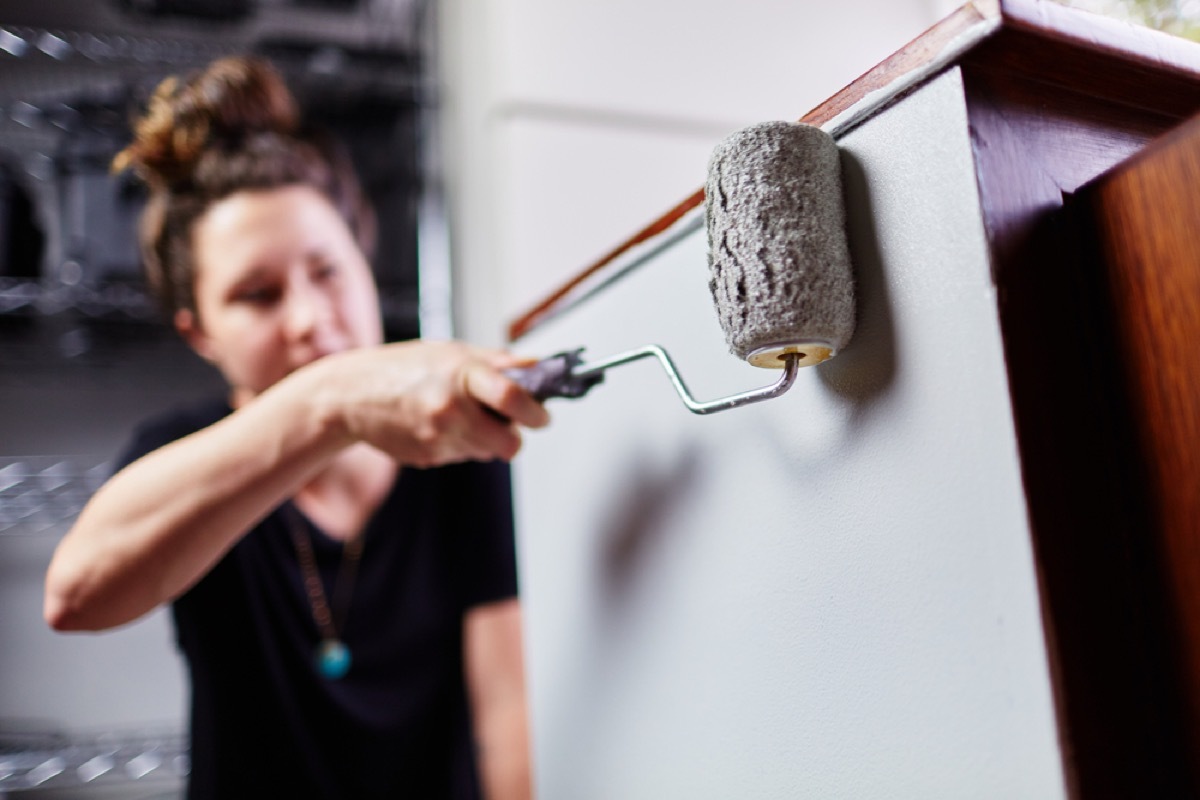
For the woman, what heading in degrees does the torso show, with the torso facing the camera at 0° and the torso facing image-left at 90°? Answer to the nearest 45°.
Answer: approximately 0°

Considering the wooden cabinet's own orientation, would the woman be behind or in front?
behind

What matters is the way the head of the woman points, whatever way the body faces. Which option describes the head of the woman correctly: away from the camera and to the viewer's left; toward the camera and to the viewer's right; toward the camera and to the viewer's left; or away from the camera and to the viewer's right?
toward the camera and to the viewer's right

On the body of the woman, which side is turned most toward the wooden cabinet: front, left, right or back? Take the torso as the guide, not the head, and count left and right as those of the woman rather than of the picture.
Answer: front

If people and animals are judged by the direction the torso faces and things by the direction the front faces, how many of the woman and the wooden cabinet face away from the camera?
0

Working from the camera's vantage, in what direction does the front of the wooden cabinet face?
facing the viewer and to the right of the viewer

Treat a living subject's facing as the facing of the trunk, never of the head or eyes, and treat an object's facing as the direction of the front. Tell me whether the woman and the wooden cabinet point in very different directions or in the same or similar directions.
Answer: same or similar directions
